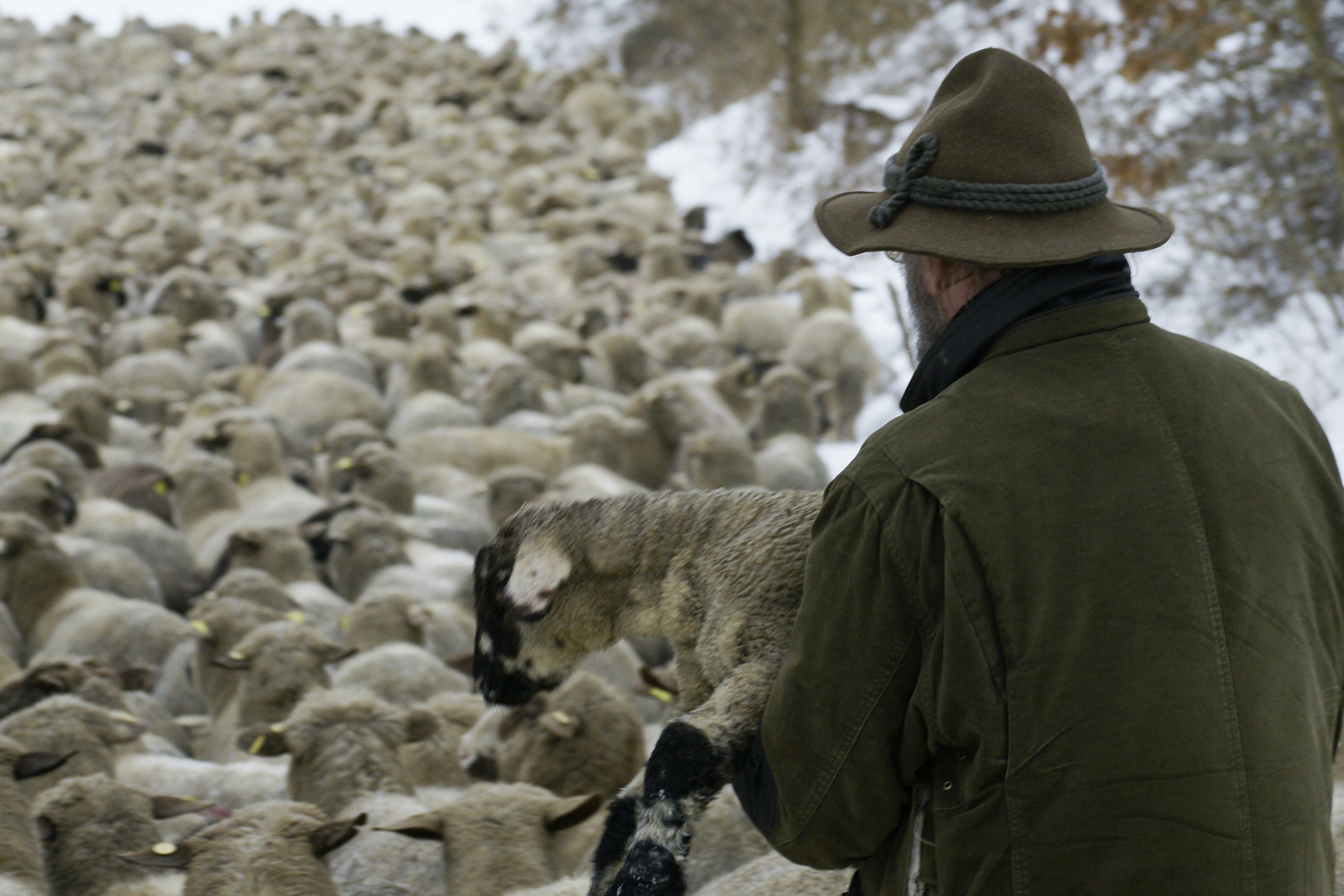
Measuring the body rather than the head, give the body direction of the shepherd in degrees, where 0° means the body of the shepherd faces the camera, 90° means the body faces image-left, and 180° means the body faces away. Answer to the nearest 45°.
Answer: approximately 135°

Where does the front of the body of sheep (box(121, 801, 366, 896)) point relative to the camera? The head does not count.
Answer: away from the camera

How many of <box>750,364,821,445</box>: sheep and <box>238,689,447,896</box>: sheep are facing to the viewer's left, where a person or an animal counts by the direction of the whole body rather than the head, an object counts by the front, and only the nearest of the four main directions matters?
0

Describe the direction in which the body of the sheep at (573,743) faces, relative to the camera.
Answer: to the viewer's left

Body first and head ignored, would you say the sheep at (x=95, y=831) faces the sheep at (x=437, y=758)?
no

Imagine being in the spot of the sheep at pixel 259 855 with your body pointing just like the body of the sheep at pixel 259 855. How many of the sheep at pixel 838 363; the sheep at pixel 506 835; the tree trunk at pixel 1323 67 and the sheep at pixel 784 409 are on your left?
0

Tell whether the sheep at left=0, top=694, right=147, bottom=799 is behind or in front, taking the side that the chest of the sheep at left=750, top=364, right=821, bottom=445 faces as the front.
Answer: behind

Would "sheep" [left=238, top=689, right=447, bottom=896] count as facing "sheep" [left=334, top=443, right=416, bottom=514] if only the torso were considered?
yes

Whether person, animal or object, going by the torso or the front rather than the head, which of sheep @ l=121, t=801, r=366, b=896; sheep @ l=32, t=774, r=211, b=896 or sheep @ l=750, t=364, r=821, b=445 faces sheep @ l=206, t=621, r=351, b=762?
sheep @ l=121, t=801, r=366, b=896

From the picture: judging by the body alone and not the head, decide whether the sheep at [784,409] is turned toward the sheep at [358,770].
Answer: no

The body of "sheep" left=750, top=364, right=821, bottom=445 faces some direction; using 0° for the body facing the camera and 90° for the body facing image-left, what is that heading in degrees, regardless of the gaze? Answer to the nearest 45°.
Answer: approximately 180°

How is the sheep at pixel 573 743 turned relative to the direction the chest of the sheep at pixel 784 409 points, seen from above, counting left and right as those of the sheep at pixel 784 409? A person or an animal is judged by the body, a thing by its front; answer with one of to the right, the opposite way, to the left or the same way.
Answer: to the left

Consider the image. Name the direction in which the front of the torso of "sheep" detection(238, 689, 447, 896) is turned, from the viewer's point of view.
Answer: away from the camera

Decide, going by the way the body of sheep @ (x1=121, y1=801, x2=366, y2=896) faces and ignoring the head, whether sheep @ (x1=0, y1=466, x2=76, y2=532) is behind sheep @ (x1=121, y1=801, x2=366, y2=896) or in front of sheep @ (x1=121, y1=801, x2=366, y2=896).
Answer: in front
